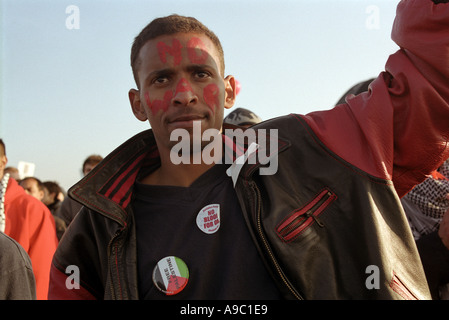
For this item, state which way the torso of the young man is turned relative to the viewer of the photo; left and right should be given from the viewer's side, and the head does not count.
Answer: facing the viewer
